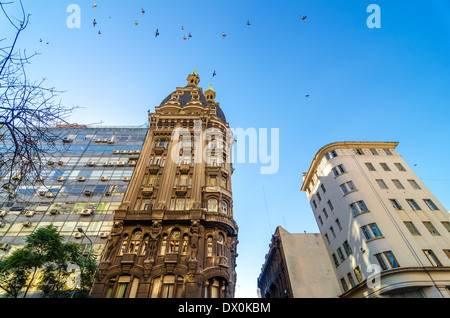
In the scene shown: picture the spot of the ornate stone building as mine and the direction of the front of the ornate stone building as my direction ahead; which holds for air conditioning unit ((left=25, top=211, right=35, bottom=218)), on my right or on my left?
on my right

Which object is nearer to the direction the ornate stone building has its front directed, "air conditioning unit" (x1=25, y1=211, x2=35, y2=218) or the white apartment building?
the white apartment building

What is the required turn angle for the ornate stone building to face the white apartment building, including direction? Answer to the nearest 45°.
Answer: approximately 90° to its left

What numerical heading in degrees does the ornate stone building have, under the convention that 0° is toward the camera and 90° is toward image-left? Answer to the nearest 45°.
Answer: approximately 0°
